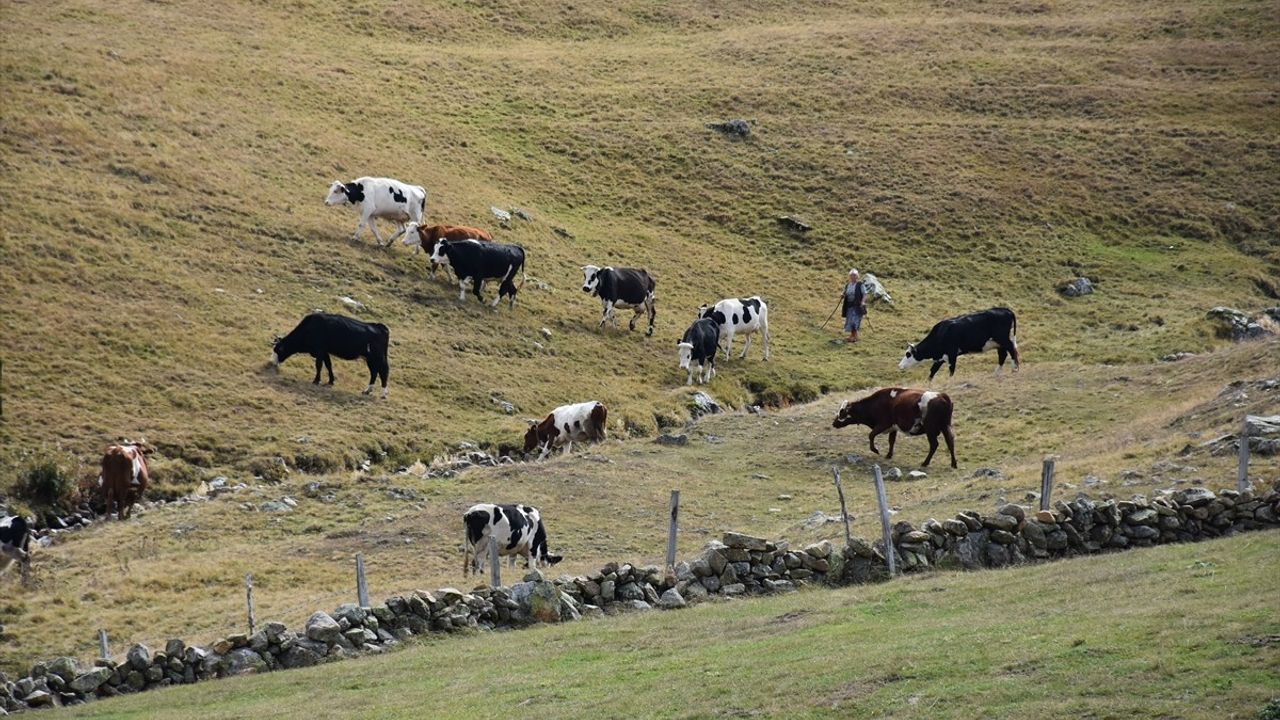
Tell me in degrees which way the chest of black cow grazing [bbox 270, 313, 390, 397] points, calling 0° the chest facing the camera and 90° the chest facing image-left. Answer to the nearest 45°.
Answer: approximately 90°

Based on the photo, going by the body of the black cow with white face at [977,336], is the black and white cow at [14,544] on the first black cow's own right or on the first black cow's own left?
on the first black cow's own left

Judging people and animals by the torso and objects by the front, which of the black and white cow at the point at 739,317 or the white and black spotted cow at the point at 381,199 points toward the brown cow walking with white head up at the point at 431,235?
the black and white cow

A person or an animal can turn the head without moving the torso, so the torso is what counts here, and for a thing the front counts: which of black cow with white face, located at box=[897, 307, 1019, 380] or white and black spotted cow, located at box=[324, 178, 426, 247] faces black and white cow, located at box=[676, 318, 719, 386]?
the black cow with white face

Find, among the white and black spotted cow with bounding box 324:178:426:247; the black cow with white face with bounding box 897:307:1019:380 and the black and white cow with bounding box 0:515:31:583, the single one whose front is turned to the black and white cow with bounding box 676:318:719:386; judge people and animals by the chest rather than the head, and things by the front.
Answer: the black cow with white face

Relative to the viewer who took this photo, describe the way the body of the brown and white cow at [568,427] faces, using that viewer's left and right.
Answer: facing to the left of the viewer

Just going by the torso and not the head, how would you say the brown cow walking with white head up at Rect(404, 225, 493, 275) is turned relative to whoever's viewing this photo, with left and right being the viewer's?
facing to the left of the viewer

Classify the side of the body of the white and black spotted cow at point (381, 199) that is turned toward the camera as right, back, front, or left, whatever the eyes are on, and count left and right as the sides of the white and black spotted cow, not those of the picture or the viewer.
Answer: left

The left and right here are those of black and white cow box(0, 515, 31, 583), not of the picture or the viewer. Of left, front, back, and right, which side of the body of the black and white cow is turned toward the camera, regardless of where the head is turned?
left

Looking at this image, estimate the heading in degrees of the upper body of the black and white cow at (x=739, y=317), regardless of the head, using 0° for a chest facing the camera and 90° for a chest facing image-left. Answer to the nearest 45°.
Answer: approximately 90°

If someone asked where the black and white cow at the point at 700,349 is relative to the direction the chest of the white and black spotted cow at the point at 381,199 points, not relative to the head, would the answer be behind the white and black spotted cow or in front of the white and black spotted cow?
behind

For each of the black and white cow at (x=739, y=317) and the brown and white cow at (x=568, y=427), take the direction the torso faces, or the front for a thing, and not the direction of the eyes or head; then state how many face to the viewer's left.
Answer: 2

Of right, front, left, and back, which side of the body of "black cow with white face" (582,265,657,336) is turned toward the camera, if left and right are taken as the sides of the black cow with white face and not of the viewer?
left

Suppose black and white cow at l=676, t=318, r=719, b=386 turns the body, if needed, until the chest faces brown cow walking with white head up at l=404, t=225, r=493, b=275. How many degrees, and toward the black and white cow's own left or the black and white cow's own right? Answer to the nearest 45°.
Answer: approximately 90° to the black and white cow's own right

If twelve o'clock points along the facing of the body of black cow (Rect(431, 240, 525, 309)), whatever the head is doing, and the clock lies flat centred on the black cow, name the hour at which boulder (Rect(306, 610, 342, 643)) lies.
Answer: The boulder is roughly at 9 o'clock from the black cow.
